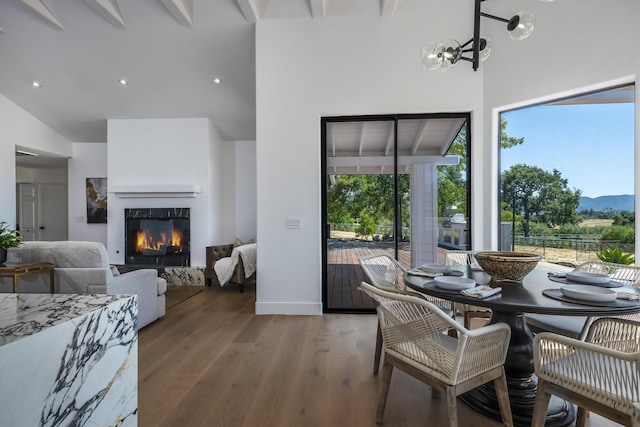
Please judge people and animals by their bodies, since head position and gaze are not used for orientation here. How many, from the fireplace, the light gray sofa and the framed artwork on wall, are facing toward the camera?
2

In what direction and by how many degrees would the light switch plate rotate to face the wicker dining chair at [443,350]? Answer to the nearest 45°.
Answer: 0° — it already faces it

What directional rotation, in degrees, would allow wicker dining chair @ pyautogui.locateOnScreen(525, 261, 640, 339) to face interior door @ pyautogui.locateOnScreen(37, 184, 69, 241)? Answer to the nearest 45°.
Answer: approximately 45° to its right

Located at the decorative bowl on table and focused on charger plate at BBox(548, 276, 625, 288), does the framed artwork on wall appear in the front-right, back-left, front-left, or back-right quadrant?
back-left

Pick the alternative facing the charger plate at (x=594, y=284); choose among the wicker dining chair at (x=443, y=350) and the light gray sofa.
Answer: the wicker dining chair

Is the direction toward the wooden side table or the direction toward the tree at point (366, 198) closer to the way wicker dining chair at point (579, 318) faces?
the wooden side table

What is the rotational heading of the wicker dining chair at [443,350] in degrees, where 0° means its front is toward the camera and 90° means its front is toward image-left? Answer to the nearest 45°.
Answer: approximately 225°

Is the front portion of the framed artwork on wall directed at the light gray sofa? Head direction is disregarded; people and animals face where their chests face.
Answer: yes

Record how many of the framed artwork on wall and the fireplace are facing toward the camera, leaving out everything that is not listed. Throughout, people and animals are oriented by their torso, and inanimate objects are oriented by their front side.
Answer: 2

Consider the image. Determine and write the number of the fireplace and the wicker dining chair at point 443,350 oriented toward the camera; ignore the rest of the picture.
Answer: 1

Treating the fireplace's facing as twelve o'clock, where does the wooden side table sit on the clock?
The wooden side table is roughly at 1 o'clock from the fireplace.

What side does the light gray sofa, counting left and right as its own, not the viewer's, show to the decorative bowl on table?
right

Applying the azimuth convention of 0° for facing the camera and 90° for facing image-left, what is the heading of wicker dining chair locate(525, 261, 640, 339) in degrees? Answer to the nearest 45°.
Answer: approximately 45°
